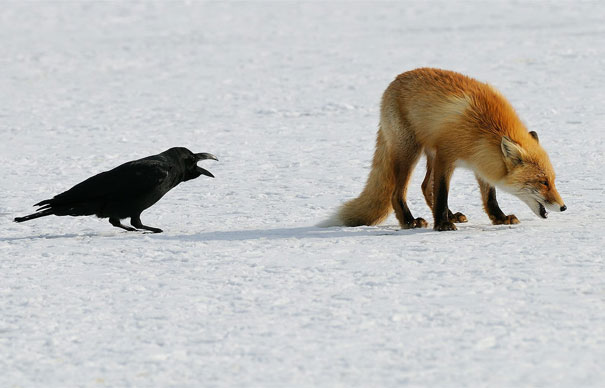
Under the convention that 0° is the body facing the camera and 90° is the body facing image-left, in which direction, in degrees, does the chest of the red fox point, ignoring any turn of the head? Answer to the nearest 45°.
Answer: approximately 270°

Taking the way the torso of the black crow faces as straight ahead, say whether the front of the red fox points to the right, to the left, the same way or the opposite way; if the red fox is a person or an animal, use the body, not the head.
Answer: the same way

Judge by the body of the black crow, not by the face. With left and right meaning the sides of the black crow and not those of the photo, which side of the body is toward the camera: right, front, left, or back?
right

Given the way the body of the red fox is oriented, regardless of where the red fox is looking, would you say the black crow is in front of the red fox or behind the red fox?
behind

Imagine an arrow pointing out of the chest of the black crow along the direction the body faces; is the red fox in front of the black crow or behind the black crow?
in front

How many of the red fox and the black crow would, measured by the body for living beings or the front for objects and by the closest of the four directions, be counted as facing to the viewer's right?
2
